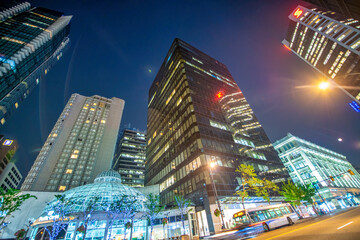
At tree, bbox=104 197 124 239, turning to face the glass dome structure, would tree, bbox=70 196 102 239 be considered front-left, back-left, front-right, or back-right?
front-left

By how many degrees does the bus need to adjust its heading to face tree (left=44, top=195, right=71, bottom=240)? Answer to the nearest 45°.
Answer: approximately 45° to its right

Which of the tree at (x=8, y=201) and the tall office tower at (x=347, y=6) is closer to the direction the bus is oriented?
the tree

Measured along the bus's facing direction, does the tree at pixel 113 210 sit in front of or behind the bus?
in front

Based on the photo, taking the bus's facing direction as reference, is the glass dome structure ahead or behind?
ahead

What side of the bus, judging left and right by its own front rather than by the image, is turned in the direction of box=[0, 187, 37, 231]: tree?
front

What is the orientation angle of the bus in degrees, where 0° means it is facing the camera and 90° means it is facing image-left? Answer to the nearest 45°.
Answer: approximately 45°

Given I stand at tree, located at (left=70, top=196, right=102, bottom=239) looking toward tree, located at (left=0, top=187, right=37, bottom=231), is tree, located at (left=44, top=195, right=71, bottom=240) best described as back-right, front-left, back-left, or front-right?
front-right

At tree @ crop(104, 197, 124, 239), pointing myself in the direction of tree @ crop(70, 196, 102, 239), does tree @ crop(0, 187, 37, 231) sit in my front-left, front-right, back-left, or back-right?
front-left
